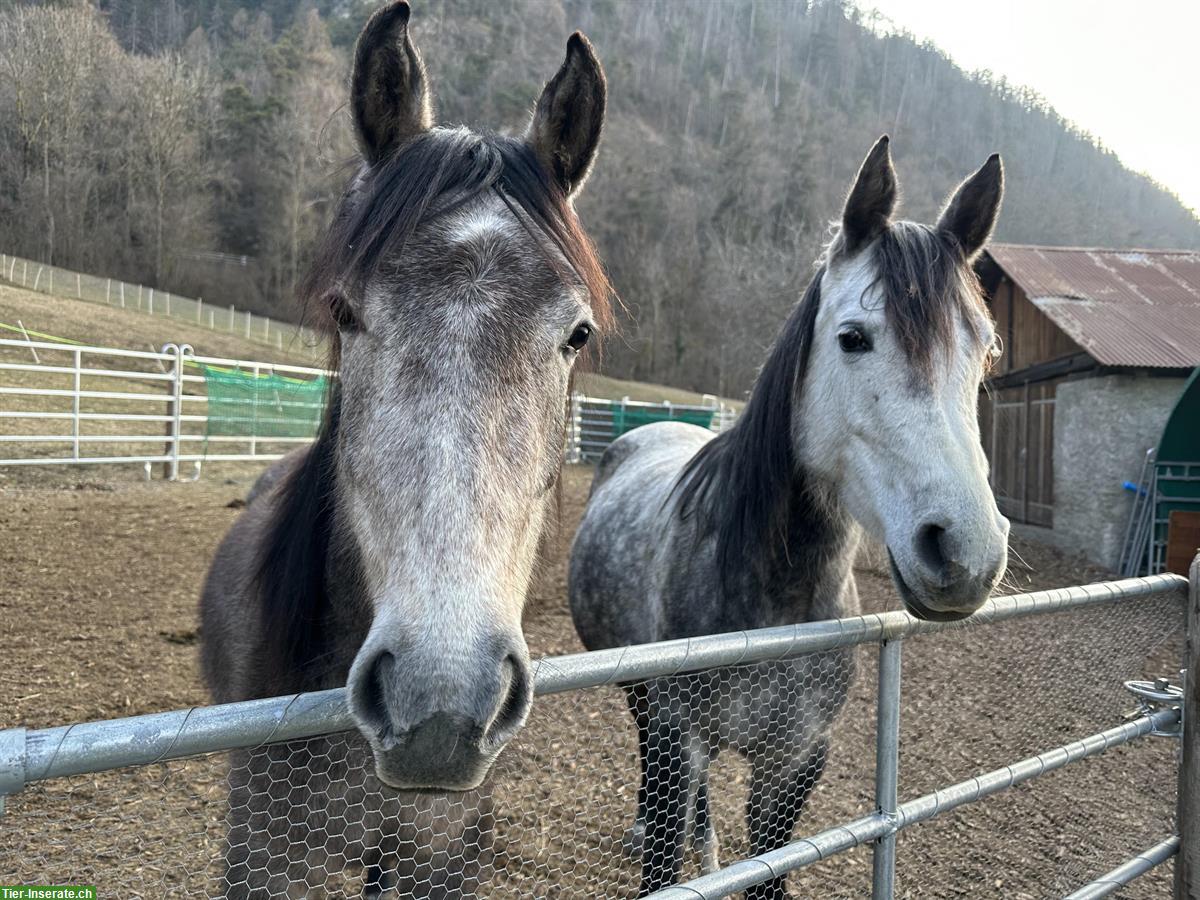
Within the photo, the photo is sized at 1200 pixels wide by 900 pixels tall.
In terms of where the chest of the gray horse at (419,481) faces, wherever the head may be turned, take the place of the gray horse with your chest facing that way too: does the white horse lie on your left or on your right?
on your left

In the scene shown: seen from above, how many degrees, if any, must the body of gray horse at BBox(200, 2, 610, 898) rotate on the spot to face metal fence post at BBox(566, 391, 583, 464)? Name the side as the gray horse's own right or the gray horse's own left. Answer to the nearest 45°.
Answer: approximately 180°

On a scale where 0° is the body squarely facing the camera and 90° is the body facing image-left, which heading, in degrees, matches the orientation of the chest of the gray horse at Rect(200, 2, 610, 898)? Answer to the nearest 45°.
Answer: approximately 0°

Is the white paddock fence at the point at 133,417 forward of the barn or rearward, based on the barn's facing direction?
forward

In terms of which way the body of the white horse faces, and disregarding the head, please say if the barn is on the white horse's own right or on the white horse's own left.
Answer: on the white horse's own left

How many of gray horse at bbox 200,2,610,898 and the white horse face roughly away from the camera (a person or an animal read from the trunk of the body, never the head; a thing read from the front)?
0

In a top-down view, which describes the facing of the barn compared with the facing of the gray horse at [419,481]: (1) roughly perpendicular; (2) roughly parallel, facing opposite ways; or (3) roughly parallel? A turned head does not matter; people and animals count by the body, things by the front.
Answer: roughly perpendicular

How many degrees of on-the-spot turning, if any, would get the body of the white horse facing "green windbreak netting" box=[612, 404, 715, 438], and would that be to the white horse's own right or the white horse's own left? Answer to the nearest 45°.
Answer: approximately 135° to the white horse's own left

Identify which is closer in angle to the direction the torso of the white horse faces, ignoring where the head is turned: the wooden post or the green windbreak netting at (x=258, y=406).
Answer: the wooden post

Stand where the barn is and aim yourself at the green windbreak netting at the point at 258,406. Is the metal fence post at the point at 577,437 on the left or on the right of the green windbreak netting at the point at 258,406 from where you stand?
right

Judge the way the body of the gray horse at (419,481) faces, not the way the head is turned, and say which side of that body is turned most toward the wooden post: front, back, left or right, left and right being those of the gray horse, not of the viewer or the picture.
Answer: left
